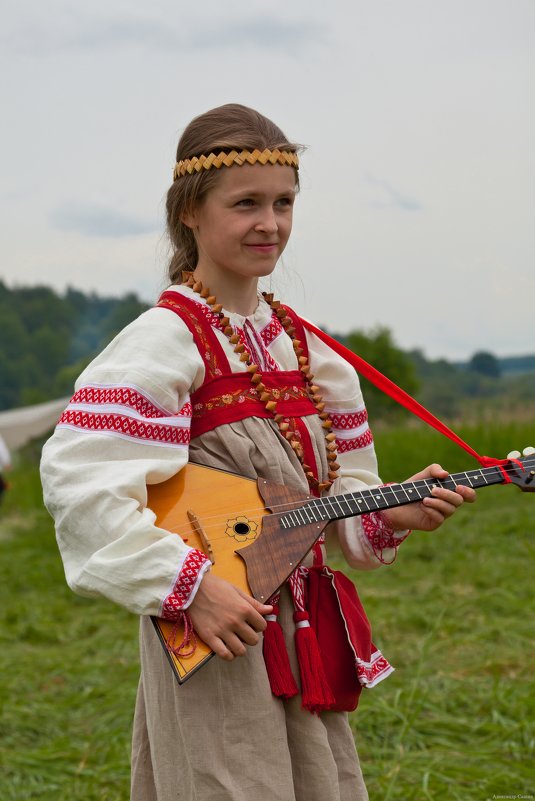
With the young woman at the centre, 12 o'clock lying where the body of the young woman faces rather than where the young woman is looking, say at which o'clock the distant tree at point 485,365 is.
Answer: The distant tree is roughly at 8 o'clock from the young woman.

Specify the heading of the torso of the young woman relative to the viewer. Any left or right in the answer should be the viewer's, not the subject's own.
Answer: facing the viewer and to the right of the viewer

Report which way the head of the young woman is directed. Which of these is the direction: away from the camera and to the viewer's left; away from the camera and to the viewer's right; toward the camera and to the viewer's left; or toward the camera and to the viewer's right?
toward the camera and to the viewer's right

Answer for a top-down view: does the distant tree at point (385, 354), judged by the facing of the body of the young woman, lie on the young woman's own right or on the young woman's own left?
on the young woman's own left
